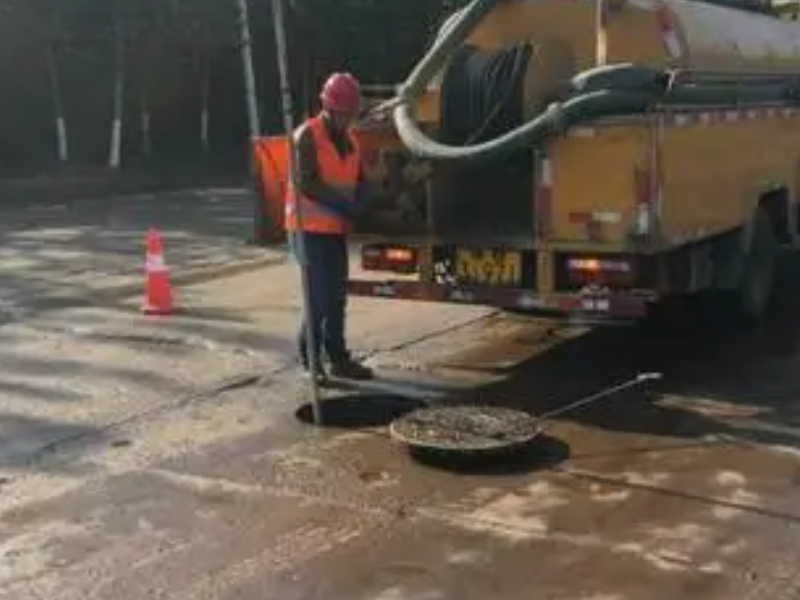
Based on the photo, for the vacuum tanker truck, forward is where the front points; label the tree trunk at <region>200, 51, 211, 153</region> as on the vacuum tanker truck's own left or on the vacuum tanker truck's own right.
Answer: on the vacuum tanker truck's own left

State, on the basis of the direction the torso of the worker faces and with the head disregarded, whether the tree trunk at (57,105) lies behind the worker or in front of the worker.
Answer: behind

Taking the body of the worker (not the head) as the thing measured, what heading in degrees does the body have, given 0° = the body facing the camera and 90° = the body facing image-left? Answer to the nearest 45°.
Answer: approximately 315°

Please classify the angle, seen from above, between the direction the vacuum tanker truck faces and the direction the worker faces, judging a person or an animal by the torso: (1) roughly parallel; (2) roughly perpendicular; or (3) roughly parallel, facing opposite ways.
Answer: roughly perpendicular

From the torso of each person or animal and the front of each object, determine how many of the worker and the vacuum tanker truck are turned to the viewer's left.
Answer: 0

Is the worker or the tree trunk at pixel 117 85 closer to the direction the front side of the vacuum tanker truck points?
the tree trunk

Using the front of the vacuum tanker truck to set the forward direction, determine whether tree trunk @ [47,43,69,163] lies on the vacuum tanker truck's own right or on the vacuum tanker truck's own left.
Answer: on the vacuum tanker truck's own left

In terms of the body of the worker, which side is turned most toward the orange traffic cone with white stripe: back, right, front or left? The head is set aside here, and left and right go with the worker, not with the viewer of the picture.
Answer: back

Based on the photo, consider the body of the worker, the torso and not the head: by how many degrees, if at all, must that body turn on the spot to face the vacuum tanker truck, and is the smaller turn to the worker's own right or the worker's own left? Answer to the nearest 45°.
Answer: approximately 45° to the worker's own left

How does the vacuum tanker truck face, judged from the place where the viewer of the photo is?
facing away from the viewer and to the right of the viewer
